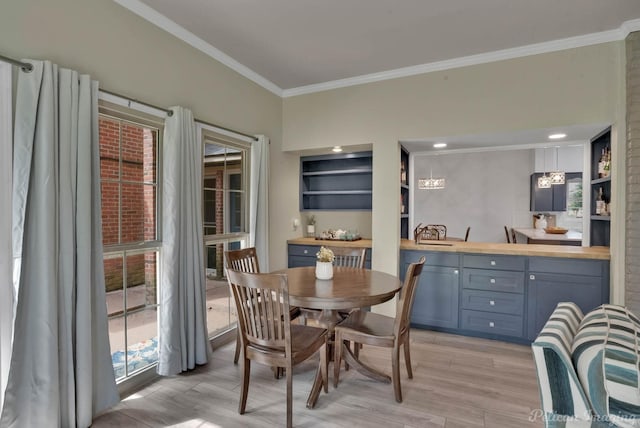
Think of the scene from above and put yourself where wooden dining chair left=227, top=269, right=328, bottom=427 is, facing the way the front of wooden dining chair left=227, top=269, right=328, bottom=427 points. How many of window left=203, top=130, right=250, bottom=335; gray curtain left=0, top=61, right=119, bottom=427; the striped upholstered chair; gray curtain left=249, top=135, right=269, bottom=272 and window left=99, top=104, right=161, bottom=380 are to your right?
1

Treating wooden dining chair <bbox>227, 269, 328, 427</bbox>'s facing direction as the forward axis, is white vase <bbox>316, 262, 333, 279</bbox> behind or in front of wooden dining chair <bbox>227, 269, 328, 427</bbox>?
in front

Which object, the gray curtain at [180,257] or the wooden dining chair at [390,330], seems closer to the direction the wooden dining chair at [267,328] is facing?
the wooden dining chair

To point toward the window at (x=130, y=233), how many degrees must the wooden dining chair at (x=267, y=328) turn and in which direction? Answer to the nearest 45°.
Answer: approximately 90° to its left

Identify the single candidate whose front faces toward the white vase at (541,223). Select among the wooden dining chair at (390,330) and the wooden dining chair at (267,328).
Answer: the wooden dining chair at (267,328)

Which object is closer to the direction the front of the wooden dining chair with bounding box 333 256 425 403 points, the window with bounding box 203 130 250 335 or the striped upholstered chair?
the window

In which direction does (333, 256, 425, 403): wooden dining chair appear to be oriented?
to the viewer's left

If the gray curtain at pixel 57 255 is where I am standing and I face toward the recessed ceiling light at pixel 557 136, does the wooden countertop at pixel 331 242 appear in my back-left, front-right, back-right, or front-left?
front-left

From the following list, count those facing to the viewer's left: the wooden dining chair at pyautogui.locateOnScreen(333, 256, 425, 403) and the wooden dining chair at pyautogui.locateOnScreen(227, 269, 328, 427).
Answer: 1

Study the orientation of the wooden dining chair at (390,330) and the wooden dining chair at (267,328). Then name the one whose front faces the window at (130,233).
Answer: the wooden dining chair at (390,330)

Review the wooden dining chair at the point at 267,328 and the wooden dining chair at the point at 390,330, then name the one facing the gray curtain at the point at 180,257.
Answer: the wooden dining chair at the point at 390,330

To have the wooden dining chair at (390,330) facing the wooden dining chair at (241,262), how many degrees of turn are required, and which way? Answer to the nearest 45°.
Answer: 0° — it already faces it

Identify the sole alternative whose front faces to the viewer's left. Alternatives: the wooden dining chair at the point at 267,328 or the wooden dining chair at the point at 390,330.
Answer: the wooden dining chair at the point at 390,330

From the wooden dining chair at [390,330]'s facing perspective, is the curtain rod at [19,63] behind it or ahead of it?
ahead

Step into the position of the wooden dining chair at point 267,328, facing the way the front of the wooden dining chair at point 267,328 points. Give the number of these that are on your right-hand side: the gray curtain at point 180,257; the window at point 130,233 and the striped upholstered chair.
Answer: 1

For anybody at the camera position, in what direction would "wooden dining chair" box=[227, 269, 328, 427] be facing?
facing away from the viewer and to the right of the viewer
